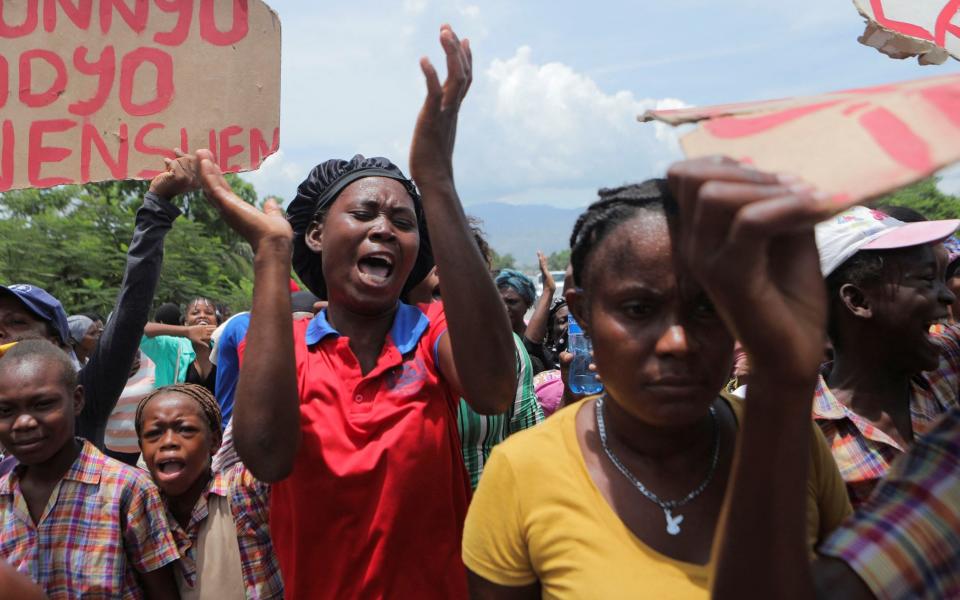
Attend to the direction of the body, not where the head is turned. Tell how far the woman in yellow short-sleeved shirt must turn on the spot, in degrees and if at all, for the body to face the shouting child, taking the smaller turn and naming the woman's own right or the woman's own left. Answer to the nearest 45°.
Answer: approximately 135° to the woman's own right

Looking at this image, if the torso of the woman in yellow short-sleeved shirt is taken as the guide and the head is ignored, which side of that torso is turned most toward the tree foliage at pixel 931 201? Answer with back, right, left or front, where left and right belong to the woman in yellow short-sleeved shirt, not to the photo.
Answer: back

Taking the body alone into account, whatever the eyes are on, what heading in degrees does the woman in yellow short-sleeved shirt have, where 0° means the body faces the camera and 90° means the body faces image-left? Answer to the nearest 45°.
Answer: approximately 0°

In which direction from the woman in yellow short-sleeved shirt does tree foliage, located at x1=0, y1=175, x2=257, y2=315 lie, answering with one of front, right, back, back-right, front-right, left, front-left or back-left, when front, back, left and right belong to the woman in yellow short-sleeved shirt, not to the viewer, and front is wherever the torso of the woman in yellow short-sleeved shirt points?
back-right

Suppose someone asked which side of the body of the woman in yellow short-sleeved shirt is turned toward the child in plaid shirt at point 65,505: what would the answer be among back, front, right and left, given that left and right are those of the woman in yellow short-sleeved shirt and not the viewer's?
right
